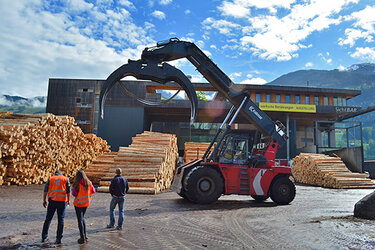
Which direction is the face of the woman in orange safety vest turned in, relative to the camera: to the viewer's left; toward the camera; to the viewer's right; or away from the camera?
away from the camera

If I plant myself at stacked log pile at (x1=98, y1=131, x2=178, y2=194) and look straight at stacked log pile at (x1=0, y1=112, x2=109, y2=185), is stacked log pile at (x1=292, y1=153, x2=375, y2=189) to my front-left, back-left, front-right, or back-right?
back-right

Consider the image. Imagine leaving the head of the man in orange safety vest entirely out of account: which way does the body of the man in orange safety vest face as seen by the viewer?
away from the camera

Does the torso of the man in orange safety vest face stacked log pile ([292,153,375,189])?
no

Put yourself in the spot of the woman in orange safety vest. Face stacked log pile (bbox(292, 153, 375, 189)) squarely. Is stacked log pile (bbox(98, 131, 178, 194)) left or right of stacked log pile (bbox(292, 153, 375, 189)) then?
left

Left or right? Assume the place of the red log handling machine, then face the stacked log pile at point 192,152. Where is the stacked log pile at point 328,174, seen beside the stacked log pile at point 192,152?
right

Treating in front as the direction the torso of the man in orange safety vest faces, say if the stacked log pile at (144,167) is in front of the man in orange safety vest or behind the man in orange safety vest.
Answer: in front

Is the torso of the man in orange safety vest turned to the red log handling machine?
no

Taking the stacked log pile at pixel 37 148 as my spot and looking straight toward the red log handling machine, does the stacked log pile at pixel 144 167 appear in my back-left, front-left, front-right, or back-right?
front-left

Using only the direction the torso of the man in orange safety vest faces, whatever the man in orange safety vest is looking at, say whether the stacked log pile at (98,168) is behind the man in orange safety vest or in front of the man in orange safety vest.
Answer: in front

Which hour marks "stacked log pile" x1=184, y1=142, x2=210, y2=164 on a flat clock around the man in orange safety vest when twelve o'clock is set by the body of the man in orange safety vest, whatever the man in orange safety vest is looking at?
The stacked log pile is roughly at 1 o'clock from the man in orange safety vest.

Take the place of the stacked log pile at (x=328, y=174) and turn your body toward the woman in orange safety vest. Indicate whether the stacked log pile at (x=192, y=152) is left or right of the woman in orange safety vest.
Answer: right

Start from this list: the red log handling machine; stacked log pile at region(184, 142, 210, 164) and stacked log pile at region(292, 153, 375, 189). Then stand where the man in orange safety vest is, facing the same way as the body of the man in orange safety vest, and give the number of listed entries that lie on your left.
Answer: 0

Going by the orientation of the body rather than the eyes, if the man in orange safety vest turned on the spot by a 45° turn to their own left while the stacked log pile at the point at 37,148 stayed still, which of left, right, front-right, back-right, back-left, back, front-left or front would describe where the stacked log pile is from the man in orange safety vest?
front-right
